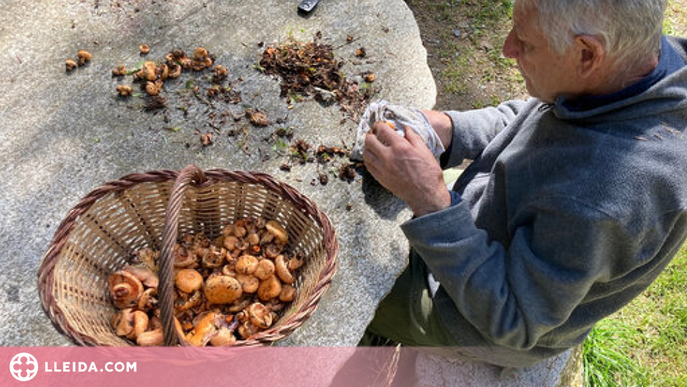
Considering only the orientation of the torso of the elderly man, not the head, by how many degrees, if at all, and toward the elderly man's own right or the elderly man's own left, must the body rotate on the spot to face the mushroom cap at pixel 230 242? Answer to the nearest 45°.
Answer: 0° — they already face it

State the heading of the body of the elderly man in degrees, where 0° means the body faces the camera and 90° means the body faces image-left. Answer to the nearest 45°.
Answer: approximately 90°

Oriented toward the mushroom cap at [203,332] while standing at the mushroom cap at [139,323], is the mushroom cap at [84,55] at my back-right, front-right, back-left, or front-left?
back-left

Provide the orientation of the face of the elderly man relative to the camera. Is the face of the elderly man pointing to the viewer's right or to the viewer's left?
to the viewer's left
